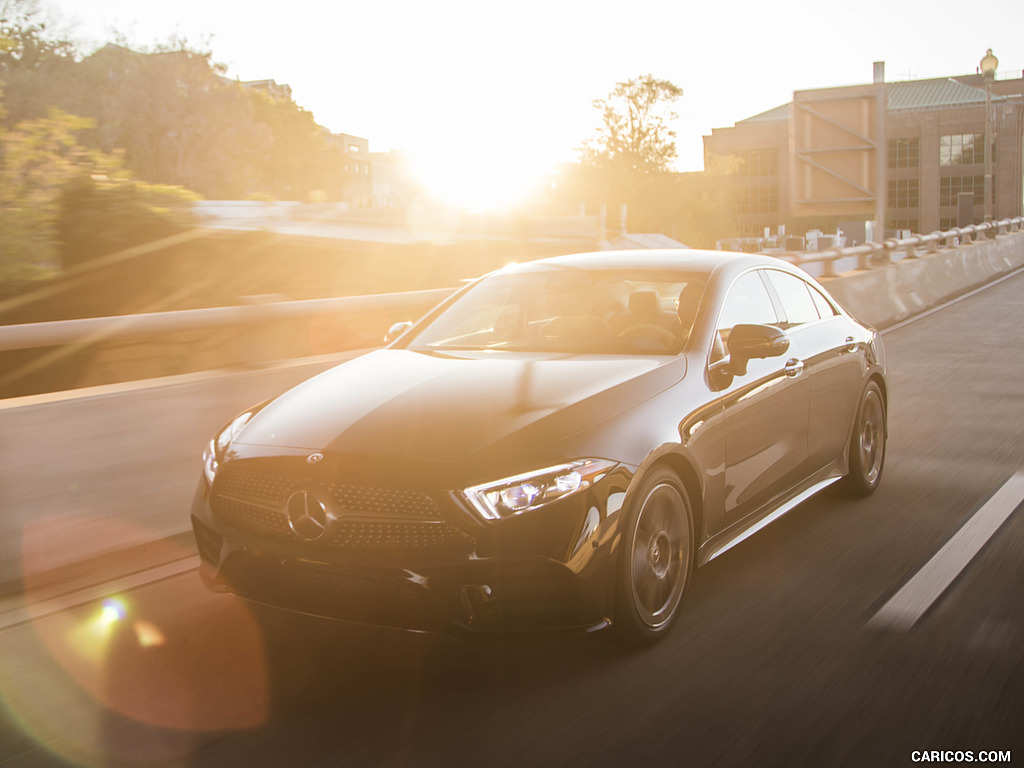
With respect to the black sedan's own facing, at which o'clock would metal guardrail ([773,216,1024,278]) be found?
The metal guardrail is roughly at 5 o'clock from the black sedan.

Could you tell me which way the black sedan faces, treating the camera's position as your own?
facing the viewer and to the left of the viewer

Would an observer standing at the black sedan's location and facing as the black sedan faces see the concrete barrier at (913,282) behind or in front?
behind
